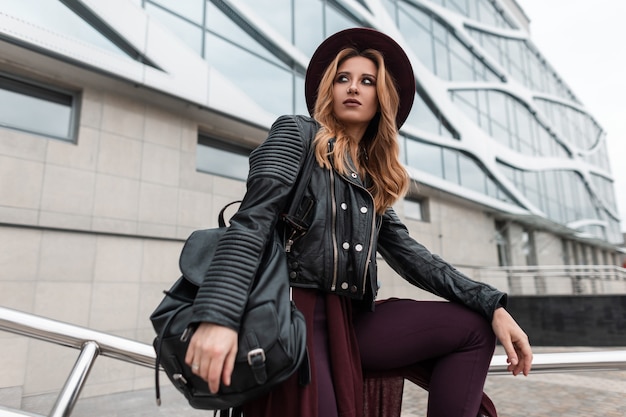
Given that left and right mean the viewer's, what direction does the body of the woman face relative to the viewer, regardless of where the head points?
facing the viewer and to the right of the viewer
